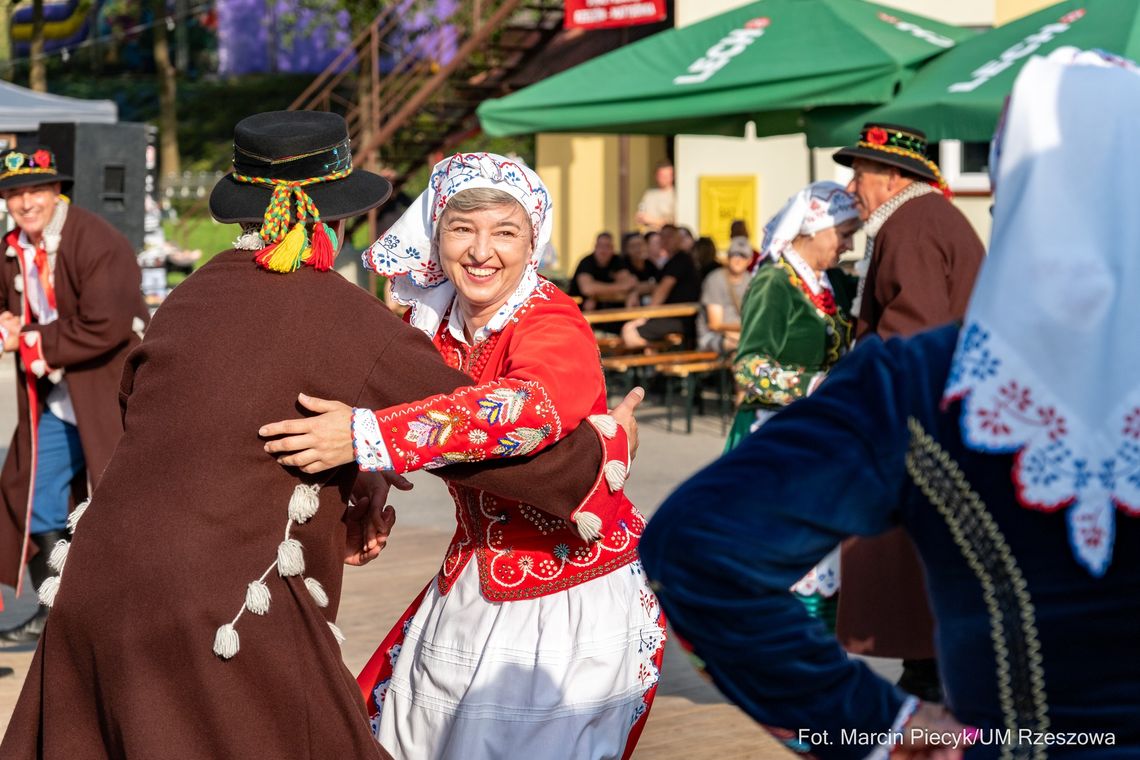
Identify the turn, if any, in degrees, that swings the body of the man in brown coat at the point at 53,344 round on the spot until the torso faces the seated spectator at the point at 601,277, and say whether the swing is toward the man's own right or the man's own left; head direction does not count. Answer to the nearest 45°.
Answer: approximately 180°

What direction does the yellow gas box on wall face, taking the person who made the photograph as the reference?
facing the viewer

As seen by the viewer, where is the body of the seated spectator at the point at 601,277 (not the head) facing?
toward the camera

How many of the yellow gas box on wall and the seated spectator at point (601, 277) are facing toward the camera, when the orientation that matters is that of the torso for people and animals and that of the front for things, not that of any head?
2

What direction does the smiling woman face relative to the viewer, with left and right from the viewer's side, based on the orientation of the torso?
facing the viewer and to the left of the viewer

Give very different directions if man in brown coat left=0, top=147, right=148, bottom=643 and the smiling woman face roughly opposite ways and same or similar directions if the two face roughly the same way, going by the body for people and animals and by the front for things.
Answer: same or similar directions

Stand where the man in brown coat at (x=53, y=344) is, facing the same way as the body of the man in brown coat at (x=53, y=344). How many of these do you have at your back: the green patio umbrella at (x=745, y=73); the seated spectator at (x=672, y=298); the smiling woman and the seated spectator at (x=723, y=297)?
3

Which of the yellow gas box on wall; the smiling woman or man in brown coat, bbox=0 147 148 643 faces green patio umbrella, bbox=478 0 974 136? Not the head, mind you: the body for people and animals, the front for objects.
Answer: the yellow gas box on wall

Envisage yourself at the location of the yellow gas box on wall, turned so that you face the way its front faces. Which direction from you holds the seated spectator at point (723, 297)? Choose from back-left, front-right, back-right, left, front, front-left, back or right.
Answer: front

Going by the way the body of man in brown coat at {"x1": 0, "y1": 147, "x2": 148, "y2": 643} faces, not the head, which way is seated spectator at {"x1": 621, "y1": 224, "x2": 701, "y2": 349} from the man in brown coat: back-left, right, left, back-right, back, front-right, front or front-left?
back

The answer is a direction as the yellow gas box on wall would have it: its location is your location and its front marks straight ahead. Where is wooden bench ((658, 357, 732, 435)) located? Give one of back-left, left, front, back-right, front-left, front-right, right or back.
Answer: front

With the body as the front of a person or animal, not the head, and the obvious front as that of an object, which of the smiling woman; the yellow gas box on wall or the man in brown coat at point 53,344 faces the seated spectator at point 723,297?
the yellow gas box on wall

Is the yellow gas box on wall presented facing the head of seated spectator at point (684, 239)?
yes

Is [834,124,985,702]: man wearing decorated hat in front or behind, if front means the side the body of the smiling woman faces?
behind

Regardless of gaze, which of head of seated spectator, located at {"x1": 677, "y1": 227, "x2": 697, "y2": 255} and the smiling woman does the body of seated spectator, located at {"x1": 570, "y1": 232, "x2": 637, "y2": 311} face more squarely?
the smiling woman

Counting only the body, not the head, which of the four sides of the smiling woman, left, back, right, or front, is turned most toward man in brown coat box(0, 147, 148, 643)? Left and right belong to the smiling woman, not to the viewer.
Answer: right
